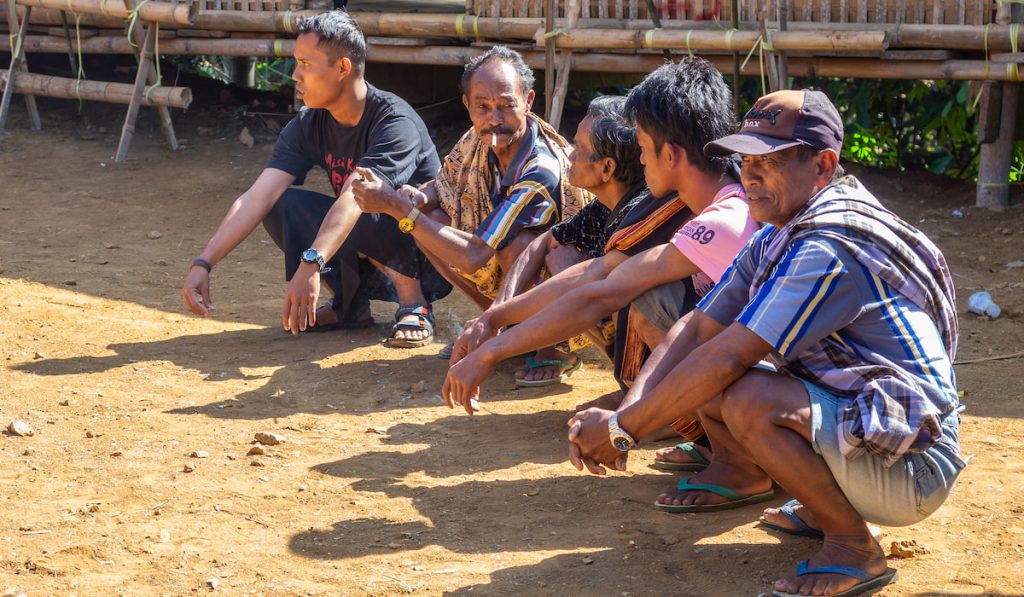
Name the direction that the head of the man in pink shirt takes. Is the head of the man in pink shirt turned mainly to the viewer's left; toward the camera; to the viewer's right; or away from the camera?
to the viewer's left

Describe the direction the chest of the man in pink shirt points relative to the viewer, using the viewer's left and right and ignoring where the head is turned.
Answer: facing to the left of the viewer

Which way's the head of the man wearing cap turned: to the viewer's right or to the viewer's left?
to the viewer's left

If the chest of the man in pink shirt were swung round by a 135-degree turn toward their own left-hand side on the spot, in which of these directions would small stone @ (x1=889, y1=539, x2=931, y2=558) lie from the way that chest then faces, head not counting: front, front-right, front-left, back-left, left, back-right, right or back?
front

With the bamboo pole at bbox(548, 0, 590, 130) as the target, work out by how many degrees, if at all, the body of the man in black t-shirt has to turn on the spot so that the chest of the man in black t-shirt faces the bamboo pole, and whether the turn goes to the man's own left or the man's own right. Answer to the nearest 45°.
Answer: approximately 180°

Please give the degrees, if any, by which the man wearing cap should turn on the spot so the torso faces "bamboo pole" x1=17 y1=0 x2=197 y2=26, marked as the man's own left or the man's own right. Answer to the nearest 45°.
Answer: approximately 90° to the man's own right

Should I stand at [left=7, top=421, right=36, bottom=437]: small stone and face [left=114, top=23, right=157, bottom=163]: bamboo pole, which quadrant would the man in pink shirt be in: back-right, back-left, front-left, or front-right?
back-right

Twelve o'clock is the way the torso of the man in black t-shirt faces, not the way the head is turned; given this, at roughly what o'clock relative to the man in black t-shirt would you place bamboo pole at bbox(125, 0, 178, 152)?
The bamboo pole is roughly at 4 o'clock from the man in black t-shirt.

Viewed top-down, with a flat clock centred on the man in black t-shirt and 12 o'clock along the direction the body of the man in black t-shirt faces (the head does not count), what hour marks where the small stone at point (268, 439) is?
The small stone is roughly at 11 o'clock from the man in black t-shirt.

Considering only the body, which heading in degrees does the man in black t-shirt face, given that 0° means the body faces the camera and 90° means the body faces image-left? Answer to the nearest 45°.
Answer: approximately 45°
